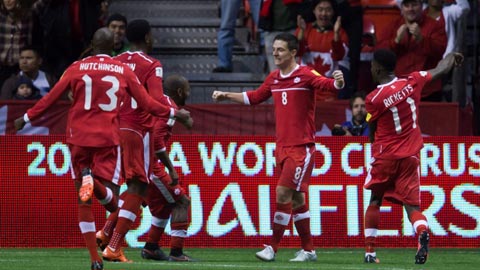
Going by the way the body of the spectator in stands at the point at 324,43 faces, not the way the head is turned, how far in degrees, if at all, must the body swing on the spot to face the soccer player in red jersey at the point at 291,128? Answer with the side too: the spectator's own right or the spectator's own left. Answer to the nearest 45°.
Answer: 0° — they already face them

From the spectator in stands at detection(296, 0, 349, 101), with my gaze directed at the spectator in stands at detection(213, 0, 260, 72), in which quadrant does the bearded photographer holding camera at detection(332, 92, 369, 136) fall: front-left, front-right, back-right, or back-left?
back-left

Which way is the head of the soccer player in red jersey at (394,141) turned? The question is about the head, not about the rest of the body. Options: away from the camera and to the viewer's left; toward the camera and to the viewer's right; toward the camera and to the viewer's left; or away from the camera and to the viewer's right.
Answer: away from the camera and to the viewer's left

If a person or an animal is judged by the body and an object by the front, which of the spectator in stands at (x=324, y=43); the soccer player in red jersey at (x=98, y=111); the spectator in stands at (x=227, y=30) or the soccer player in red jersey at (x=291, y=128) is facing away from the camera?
the soccer player in red jersey at (x=98, y=111)

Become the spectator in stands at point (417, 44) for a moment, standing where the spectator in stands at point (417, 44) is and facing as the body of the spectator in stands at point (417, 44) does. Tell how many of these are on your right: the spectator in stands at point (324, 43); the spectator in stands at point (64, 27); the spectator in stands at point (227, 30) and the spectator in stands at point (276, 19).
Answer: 4

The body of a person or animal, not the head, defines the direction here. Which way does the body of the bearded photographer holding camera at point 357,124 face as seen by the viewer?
toward the camera

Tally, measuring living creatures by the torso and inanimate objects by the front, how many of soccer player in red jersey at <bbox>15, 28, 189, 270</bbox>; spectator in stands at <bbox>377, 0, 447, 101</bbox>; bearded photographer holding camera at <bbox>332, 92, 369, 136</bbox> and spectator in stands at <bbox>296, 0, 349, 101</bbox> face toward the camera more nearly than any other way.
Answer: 3

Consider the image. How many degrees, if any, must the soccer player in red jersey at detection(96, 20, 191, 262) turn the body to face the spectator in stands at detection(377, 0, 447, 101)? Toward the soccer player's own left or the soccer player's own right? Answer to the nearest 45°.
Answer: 0° — they already face them

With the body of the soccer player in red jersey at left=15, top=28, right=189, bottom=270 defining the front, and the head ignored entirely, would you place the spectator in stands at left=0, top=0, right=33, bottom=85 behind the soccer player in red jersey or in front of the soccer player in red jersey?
in front

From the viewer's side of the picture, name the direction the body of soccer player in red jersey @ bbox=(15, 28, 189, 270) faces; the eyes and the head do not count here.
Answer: away from the camera

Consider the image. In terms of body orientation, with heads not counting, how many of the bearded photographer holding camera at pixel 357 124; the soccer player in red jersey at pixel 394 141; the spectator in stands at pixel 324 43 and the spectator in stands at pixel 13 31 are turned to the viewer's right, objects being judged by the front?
0

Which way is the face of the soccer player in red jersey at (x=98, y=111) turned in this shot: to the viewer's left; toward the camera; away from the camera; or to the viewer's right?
away from the camera

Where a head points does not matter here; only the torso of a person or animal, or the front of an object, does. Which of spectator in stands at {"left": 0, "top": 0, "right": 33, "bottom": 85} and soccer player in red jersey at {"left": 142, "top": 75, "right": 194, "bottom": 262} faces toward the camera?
the spectator in stands

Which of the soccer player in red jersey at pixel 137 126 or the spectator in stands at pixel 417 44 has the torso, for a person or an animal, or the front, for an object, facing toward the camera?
the spectator in stands

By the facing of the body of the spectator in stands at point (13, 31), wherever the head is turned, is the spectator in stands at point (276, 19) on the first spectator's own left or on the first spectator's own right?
on the first spectator's own left

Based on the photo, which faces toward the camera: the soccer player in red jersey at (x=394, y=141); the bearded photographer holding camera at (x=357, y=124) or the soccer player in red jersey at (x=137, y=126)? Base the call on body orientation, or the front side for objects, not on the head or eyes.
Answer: the bearded photographer holding camera

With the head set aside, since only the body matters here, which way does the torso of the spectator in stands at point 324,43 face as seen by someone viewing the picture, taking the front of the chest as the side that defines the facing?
toward the camera

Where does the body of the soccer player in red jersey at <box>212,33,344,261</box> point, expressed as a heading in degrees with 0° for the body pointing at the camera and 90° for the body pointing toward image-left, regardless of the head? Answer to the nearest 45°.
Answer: approximately 45°

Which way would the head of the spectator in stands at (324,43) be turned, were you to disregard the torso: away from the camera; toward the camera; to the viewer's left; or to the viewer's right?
toward the camera
